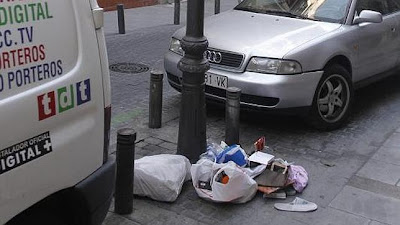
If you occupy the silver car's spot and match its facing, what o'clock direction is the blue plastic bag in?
The blue plastic bag is roughly at 11 o'clock from the silver car.

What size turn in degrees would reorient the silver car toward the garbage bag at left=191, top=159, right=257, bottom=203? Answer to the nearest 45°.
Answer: approximately 45° to its left

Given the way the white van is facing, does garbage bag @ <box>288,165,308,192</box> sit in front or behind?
behind

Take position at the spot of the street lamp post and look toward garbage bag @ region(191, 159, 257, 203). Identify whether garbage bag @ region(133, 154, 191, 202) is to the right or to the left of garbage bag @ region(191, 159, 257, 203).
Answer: right

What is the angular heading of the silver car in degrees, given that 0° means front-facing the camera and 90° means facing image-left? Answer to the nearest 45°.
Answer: approximately 45°

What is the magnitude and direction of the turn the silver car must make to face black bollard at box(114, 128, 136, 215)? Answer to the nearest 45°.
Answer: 0° — it already faces it
